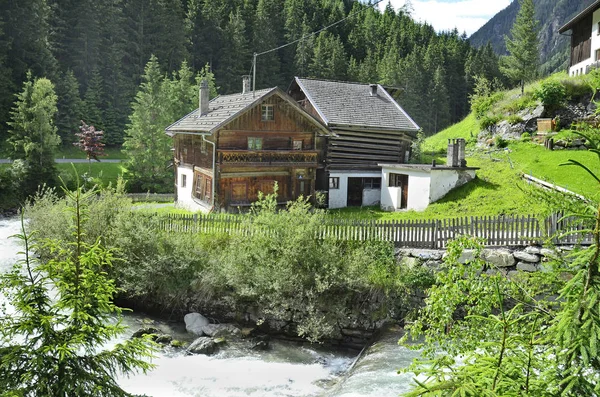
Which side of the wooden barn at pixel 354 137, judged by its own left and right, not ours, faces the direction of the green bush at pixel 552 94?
left

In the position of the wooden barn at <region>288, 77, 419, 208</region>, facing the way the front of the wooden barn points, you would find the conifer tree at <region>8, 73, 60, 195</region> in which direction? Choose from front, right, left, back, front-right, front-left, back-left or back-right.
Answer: right

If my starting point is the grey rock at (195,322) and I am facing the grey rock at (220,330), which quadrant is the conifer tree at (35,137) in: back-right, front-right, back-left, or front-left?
back-left

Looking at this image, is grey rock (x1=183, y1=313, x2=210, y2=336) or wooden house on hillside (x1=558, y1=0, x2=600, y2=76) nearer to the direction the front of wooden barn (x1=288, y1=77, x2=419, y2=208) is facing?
the grey rock

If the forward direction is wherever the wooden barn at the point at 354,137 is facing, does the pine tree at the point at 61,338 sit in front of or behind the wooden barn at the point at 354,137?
in front

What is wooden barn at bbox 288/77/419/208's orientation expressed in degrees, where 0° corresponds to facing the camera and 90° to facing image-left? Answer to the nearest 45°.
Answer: approximately 0°

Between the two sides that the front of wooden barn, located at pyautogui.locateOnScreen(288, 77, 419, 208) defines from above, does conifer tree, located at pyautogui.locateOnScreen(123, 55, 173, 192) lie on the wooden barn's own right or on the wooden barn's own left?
on the wooden barn's own right

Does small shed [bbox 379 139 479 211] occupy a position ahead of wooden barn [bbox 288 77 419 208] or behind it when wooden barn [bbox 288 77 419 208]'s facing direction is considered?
ahead

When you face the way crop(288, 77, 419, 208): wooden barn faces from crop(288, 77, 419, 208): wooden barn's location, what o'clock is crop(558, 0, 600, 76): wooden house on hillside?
The wooden house on hillside is roughly at 8 o'clock from the wooden barn.
